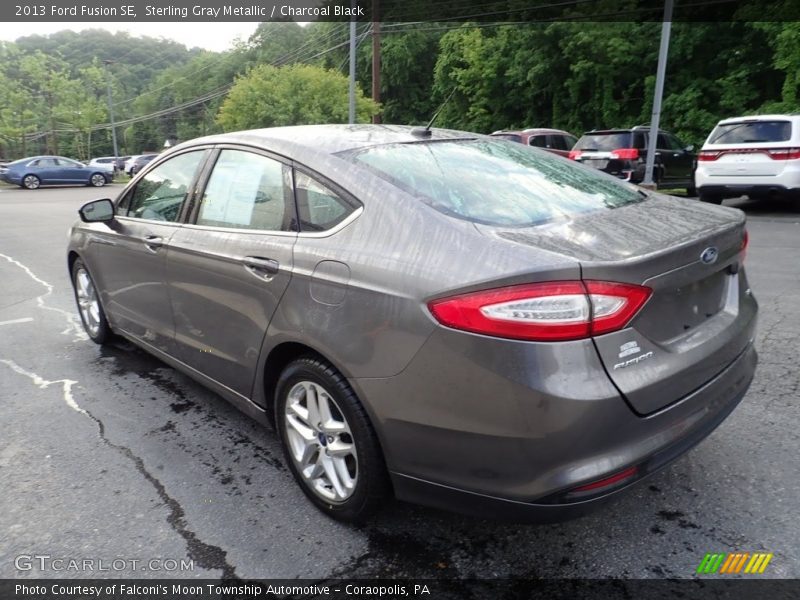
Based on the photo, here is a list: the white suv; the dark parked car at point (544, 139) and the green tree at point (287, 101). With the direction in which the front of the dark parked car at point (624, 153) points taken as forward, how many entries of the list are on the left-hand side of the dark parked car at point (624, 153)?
2

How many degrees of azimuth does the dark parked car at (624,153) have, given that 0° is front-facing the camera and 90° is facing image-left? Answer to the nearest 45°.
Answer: approximately 225°

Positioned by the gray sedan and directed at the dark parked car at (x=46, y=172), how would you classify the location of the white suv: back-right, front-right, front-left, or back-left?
front-right

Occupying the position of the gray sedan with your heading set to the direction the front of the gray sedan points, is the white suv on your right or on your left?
on your right

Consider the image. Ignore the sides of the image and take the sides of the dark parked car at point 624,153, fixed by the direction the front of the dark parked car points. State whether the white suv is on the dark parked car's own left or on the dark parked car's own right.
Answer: on the dark parked car's own right

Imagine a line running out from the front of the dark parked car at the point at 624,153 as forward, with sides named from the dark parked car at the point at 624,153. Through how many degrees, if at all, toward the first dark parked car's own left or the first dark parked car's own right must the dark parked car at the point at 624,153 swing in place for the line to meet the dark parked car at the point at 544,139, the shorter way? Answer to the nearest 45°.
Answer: approximately 90° to the first dark parked car's own left

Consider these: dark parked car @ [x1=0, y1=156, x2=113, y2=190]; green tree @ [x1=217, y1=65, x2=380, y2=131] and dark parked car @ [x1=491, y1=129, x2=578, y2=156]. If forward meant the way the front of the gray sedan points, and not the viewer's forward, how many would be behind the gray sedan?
0

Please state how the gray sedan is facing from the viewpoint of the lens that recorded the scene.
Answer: facing away from the viewer and to the left of the viewer

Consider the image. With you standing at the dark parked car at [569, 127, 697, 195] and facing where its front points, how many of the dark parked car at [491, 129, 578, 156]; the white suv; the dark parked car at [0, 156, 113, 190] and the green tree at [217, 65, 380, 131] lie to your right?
1
